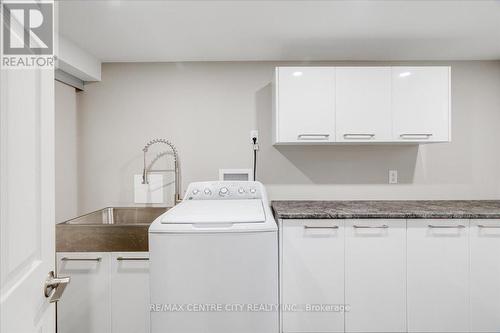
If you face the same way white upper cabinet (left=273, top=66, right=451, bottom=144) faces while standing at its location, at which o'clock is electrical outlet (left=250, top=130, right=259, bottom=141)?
The electrical outlet is roughly at 3 o'clock from the white upper cabinet.

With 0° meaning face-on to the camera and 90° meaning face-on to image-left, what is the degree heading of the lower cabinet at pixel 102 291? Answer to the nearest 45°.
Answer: approximately 0°

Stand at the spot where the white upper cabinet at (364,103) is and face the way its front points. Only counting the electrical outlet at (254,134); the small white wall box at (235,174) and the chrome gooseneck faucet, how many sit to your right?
3

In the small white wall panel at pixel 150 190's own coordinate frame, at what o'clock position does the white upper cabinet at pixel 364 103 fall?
The white upper cabinet is roughly at 10 o'clock from the small white wall panel.

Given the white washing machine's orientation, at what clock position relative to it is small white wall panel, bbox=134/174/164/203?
The small white wall panel is roughly at 5 o'clock from the white washing machine.

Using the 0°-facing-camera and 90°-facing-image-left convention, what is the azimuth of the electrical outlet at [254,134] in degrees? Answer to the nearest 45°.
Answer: approximately 0°
